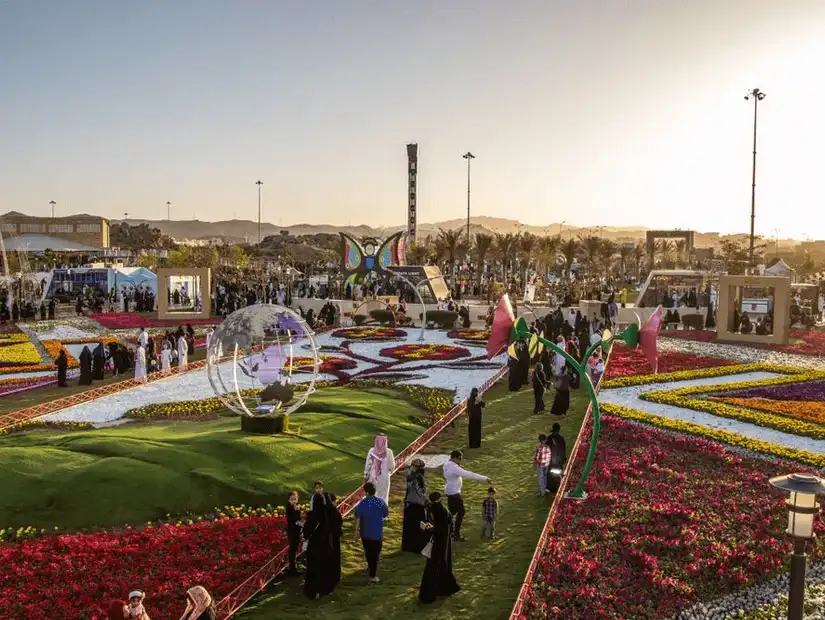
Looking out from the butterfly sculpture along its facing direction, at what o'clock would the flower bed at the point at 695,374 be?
The flower bed is roughly at 11 o'clock from the butterfly sculpture.

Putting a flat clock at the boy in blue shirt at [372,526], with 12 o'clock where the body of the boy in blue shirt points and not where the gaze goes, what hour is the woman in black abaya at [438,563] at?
The woman in black abaya is roughly at 4 o'clock from the boy in blue shirt.

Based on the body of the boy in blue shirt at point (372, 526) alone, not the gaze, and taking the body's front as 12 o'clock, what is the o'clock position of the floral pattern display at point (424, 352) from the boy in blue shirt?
The floral pattern display is roughly at 12 o'clock from the boy in blue shirt.

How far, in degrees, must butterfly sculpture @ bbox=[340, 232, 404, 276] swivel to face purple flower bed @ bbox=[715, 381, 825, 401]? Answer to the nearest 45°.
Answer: approximately 45° to its left

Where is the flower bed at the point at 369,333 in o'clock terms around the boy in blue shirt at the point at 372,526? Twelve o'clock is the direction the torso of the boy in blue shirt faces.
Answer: The flower bed is roughly at 12 o'clock from the boy in blue shirt.

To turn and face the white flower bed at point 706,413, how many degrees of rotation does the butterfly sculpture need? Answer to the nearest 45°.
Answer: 0° — it already faces it

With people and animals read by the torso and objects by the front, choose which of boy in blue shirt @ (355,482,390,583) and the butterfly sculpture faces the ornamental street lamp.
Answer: the butterfly sculpture

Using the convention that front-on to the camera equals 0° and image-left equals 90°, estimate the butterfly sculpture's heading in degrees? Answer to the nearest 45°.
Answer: approximately 0°

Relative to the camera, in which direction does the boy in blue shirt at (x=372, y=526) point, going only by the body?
away from the camera

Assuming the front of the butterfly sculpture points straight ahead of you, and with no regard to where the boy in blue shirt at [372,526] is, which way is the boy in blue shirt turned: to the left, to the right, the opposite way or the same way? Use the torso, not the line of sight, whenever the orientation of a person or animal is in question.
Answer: the opposite way

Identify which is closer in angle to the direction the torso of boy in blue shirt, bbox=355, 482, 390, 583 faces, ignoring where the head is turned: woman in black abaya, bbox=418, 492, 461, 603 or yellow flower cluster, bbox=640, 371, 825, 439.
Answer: the yellow flower cluster

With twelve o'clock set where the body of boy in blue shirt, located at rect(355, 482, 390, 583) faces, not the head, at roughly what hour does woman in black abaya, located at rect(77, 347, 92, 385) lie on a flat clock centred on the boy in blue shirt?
The woman in black abaya is roughly at 11 o'clock from the boy in blue shirt.

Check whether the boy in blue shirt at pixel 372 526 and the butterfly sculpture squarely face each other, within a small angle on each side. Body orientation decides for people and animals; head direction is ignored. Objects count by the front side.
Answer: yes

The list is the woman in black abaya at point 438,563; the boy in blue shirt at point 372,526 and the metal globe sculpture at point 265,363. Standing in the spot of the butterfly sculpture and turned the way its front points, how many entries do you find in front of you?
3

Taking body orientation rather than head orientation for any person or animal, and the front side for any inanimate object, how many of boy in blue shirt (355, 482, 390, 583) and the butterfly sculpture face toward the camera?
1

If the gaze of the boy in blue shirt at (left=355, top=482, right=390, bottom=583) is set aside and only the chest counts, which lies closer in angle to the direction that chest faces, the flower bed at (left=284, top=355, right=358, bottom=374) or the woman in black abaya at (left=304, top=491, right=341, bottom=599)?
the flower bed
